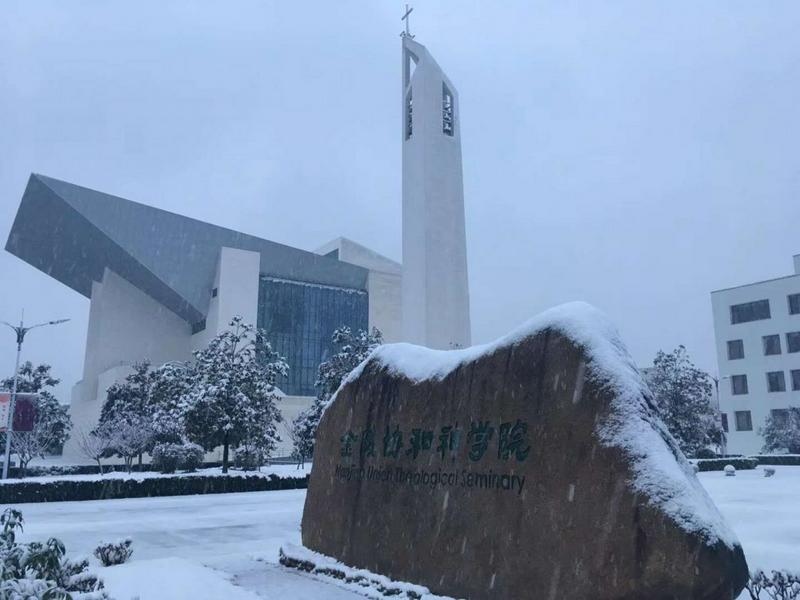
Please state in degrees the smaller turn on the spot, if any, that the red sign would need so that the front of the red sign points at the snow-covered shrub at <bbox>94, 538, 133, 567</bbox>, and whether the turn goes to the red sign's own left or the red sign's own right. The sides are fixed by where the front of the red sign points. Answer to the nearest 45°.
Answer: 0° — it already faces it

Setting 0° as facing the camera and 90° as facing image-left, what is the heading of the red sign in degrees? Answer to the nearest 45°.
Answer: approximately 0°

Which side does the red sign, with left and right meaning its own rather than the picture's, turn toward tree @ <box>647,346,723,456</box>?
left

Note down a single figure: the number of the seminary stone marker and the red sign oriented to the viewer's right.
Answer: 0

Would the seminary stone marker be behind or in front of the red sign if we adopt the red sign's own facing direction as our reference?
in front

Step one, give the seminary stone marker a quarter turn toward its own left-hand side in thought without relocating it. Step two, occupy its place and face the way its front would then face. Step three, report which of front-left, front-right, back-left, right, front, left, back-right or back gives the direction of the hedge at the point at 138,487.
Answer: back

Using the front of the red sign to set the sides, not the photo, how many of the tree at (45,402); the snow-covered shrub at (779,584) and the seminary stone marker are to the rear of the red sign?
1

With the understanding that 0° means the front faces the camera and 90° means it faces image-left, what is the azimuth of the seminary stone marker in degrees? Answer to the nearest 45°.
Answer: approximately 45°

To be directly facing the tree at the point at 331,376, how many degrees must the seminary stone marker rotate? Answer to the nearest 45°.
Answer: approximately 135° to its right

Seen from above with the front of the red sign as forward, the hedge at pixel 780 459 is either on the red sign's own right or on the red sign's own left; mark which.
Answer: on the red sign's own left

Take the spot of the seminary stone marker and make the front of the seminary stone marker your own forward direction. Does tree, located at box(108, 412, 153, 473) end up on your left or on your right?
on your right

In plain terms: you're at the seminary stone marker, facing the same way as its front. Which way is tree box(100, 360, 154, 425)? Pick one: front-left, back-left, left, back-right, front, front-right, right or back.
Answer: right
